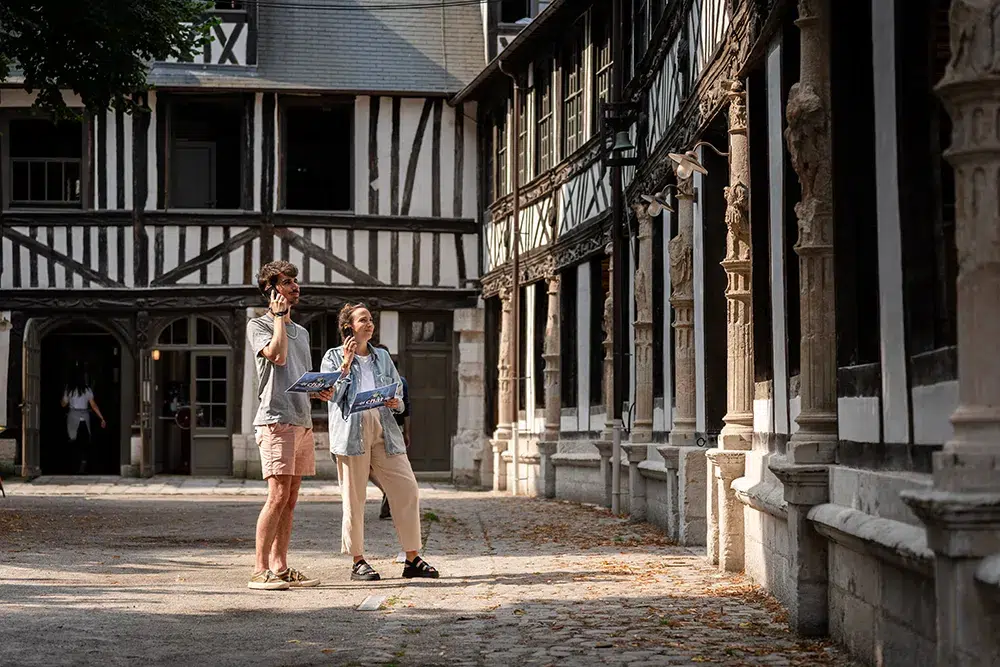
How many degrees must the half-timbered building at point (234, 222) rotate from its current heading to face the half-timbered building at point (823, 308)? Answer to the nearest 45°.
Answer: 0° — it already faces it

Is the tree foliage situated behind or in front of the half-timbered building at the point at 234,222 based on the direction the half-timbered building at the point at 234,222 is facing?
in front

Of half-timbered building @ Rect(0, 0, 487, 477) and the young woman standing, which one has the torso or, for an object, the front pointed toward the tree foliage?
the half-timbered building

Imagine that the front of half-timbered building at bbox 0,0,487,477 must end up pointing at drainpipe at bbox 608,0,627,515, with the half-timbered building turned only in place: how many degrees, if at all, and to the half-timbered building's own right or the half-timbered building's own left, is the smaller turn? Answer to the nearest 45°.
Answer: approximately 45° to the half-timbered building's own left

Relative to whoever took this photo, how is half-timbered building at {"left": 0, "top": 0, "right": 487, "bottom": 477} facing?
facing the viewer

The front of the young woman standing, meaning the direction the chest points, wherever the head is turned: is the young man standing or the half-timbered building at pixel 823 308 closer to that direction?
the half-timbered building

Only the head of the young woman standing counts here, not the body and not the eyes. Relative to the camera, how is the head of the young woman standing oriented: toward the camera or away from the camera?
toward the camera

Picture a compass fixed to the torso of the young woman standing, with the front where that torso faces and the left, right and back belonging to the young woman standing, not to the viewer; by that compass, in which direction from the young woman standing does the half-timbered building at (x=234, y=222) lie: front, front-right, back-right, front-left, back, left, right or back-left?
back-left

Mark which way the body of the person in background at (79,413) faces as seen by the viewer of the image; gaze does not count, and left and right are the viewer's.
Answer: facing away from the viewer

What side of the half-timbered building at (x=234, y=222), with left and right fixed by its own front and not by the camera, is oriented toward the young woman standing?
front

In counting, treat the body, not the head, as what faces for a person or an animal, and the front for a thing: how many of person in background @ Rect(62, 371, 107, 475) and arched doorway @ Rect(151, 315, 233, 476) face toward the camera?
1

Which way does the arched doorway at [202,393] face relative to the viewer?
toward the camera
